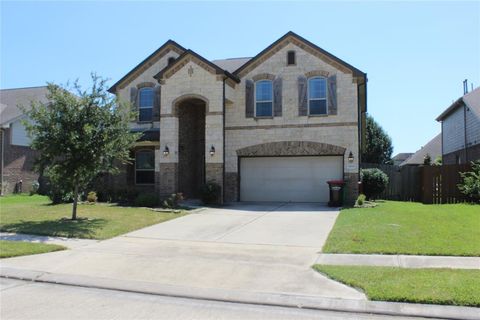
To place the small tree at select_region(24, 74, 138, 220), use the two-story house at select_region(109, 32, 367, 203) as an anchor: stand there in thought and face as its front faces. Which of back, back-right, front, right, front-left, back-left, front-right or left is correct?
front-right

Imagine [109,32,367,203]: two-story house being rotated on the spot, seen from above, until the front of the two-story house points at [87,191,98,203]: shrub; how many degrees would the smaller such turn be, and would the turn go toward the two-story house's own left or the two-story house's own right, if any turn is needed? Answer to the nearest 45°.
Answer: approximately 90° to the two-story house's own right

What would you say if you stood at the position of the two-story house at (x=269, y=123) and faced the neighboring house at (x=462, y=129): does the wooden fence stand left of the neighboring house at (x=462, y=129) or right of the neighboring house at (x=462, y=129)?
right

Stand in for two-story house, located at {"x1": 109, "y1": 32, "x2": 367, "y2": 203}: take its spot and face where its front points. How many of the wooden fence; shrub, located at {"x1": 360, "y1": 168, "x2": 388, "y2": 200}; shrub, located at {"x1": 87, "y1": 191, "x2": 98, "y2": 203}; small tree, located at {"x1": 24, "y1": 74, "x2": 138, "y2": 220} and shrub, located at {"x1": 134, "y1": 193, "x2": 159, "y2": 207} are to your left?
2

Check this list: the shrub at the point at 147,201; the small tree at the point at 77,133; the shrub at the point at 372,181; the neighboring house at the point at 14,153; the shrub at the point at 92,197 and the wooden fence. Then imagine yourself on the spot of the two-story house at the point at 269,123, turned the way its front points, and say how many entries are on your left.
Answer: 2

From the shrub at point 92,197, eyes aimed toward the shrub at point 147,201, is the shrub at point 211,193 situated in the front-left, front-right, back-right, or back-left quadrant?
front-left

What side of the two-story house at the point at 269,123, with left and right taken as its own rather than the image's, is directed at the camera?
front

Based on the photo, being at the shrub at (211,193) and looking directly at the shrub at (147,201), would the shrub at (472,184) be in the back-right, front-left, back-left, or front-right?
back-left

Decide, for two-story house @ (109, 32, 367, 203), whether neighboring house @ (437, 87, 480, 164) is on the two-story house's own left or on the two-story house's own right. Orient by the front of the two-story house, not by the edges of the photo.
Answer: on the two-story house's own left

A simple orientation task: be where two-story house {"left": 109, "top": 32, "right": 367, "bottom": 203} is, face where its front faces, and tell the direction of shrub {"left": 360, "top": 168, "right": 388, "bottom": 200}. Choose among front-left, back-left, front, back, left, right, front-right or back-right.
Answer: left

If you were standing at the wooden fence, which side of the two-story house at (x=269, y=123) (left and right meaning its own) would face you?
left

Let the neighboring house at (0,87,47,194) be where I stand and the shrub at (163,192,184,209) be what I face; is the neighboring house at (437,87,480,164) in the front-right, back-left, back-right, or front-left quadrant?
front-left
